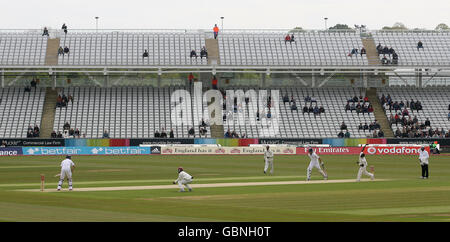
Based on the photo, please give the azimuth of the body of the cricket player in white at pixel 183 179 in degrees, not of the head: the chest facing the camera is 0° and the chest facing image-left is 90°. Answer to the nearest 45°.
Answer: approximately 90°

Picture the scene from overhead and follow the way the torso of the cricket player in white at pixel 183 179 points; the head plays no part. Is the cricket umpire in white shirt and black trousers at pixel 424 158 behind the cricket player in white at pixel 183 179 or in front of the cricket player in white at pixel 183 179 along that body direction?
behind
